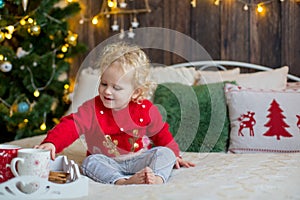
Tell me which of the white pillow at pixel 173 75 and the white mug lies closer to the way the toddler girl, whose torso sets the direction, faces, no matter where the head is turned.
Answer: the white mug

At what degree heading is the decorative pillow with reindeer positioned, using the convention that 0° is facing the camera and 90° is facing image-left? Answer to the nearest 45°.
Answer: approximately 0°

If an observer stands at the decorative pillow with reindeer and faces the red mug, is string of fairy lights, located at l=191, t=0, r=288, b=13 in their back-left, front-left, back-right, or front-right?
back-right

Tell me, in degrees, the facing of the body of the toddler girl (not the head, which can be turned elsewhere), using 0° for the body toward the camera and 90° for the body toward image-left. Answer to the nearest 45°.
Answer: approximately 0°

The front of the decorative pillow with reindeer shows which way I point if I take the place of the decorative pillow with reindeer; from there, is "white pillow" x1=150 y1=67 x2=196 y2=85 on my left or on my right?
on my right

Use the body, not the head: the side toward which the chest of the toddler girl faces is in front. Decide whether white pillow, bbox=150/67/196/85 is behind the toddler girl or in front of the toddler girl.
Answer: behind

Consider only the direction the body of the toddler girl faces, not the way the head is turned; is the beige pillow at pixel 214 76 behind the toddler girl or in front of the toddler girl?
behind
